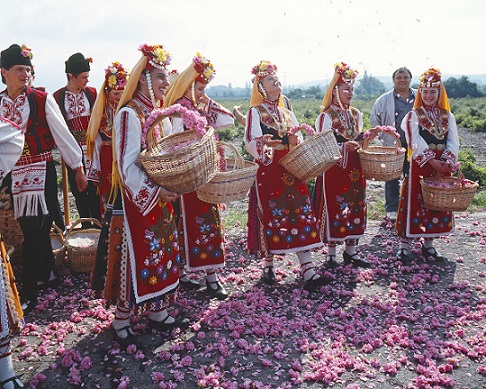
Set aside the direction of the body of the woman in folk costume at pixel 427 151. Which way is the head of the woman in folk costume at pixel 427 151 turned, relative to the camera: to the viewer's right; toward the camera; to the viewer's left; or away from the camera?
toward the camera

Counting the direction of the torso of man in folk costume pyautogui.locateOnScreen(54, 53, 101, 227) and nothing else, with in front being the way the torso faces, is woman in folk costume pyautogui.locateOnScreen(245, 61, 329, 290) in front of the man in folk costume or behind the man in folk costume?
in front

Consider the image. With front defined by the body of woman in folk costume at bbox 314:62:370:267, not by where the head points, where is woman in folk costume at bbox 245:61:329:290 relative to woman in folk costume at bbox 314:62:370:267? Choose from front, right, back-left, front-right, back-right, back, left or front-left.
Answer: right

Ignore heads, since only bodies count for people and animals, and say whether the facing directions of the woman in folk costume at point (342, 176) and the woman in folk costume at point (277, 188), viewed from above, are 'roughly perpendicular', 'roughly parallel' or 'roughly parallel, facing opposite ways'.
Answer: roughly parallel

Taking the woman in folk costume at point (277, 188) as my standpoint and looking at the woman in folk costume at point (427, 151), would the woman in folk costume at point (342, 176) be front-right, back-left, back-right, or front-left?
front-left

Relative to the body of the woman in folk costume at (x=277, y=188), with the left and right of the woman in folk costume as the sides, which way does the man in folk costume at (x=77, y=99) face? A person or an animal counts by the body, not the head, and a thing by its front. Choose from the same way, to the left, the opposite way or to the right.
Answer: the same way

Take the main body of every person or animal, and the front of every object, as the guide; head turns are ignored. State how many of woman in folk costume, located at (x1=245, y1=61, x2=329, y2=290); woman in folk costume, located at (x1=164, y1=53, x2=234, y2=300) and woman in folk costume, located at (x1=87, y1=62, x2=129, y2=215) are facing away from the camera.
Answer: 0

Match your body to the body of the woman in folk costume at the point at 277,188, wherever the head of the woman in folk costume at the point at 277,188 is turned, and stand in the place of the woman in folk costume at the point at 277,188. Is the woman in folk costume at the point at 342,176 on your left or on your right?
on your left

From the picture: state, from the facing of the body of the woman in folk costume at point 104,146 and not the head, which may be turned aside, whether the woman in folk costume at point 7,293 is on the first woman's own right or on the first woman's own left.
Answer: on the first woman's own right

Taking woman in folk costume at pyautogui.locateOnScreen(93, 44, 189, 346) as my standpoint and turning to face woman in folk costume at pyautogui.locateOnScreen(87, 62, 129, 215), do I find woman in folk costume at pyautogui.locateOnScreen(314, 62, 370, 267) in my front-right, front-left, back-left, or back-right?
front-right

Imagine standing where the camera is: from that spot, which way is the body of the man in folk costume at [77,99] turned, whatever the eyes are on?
toward the camera

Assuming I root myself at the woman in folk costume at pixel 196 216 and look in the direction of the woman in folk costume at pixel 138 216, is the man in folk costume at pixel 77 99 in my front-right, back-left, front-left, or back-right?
back-right

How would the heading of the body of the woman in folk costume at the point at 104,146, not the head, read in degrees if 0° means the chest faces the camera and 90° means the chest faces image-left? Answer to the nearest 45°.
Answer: approximately 315°

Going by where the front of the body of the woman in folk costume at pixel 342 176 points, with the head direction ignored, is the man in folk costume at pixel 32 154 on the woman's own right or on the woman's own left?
on the woman's own right

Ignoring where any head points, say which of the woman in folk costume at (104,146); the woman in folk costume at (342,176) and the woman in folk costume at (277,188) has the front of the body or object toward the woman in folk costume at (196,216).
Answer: the woman in folk costume at (104,146)

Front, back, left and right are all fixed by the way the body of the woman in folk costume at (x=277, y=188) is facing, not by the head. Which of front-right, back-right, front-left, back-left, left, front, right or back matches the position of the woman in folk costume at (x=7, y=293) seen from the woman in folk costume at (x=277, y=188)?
right

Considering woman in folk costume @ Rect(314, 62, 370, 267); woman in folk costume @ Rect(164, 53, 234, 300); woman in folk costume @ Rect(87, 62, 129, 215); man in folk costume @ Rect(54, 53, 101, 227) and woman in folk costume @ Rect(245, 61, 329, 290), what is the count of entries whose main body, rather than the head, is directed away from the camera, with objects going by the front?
0

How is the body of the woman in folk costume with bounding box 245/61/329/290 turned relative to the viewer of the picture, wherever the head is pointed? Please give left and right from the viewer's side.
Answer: facing the viewer and to the right of the viewer

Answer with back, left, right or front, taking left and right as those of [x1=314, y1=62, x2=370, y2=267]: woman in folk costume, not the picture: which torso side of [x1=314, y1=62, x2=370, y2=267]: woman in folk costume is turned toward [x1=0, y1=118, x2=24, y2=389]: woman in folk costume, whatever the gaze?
right
